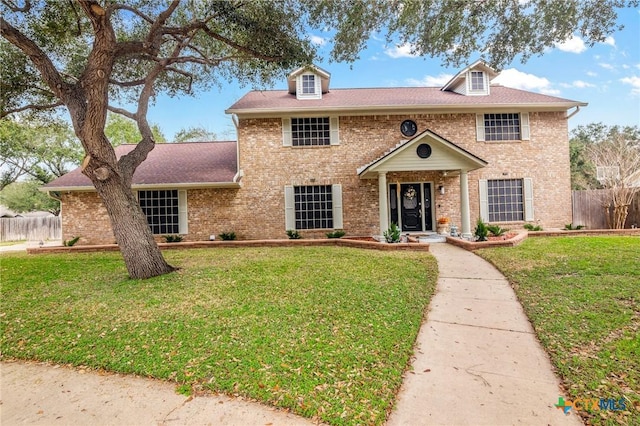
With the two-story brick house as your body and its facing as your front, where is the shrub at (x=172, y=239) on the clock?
The shrub is roughly at 3 o'clock from the two-story brick house.

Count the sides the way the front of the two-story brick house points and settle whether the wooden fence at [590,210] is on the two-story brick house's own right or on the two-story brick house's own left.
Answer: on the two-story brick house's own left

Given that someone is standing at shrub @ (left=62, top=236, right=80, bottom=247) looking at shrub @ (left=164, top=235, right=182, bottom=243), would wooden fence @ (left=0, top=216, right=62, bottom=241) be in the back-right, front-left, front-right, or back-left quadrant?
back-left

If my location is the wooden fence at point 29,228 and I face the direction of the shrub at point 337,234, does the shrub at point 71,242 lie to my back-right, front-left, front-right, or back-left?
front-right

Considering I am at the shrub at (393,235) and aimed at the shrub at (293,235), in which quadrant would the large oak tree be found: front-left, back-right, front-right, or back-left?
front-left

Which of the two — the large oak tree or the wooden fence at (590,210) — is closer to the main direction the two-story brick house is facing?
the large oak tree

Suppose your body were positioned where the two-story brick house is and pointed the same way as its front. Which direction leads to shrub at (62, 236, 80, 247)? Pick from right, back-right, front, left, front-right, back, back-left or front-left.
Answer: right

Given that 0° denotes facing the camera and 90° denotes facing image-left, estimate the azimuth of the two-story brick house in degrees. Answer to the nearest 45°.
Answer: approximately 0°

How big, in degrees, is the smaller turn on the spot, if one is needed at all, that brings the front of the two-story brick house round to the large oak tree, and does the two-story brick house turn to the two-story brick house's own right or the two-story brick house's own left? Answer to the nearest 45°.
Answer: approximately 45° to the two-story brick house's own right

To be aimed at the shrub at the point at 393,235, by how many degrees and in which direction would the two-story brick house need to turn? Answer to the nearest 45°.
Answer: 0° — it already faces it

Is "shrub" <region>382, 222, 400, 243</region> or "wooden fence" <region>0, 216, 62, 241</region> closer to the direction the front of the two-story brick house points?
the shrub

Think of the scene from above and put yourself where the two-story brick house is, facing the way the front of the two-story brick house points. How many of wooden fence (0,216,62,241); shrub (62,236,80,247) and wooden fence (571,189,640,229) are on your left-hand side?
1

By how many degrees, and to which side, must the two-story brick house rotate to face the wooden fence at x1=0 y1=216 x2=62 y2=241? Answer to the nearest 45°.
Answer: approximately 135° to its right
